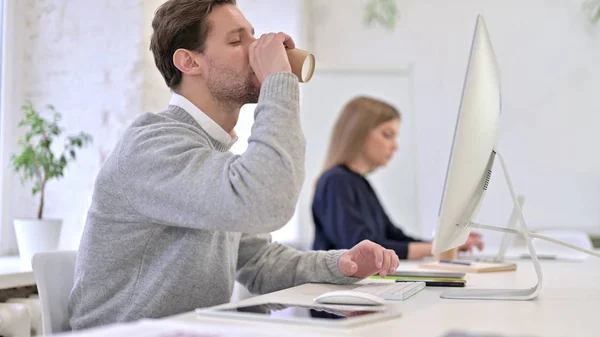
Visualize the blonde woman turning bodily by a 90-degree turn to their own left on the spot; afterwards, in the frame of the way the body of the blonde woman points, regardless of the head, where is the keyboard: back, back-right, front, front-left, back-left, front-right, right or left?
back

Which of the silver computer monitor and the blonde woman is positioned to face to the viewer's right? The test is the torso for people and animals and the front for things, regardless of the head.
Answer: the blonde woman

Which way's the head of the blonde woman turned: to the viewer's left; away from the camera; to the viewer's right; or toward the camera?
to the viewer's right

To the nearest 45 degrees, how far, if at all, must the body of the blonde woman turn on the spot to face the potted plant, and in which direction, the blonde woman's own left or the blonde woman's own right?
approximately 135° to the blonde woman's own right

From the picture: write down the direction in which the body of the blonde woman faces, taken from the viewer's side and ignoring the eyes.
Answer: to the viewer's right

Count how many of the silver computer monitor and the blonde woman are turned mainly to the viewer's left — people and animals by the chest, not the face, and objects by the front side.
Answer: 1

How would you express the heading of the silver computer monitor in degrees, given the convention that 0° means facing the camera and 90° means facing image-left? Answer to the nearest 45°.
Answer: approximately 90°

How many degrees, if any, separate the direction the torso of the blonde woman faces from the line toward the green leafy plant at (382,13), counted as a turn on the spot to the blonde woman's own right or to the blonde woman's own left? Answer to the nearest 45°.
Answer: approximately 90° to the blonde woman's own left

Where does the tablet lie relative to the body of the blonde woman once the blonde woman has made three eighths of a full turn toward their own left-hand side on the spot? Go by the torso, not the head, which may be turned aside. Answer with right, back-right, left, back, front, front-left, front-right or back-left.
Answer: back-left

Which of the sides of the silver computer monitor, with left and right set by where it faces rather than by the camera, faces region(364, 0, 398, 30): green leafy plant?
right

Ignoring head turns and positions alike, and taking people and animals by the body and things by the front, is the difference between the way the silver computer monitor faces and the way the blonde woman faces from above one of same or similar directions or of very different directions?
very different directions
